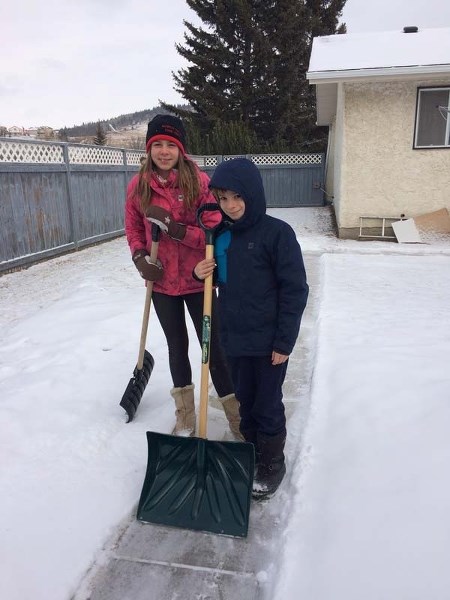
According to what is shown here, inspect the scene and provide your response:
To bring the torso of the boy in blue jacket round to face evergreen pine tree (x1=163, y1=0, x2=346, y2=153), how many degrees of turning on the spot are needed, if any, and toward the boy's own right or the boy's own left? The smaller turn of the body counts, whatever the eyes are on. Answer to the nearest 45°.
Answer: approximately 135° to the boy's own right

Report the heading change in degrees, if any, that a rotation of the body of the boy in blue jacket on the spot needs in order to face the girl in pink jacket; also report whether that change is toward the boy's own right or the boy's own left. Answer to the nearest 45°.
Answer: approximately 90° to the boy's own right

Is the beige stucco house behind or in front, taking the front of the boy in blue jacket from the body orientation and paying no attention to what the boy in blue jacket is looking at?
behind

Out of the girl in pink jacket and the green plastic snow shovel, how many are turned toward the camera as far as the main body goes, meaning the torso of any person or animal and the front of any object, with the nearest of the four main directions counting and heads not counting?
2

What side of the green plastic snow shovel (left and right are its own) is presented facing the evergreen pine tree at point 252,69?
back

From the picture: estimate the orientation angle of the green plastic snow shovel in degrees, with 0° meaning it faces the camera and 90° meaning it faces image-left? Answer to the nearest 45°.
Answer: approximately 0°

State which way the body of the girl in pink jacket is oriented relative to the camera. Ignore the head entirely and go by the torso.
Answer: toward the camera

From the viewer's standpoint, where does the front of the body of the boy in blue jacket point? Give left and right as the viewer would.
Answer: facing the viewer and to the left of the viewer

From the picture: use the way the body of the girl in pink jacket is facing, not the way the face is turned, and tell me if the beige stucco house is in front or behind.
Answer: behind

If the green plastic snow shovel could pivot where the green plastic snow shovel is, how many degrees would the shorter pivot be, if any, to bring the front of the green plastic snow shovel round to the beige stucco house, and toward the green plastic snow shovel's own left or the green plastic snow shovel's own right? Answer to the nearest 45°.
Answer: approximately 135° to the green plastic snow shovel's own left

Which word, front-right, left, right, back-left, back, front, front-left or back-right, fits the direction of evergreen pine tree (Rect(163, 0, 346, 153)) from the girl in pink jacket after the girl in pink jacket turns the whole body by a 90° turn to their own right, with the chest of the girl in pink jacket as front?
right
